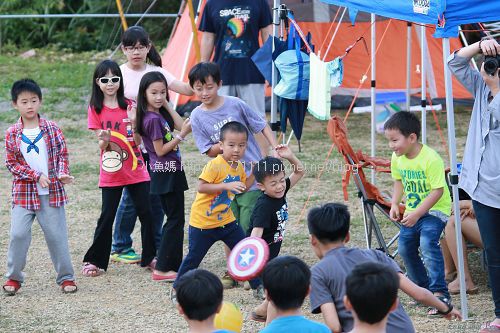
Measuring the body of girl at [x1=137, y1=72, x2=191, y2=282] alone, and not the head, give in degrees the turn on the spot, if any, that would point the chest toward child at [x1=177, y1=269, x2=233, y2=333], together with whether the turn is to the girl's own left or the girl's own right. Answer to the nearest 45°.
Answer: approximately 45° to the girl's own right

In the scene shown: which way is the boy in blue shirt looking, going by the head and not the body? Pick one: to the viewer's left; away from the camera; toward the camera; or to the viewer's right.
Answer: away from the camera

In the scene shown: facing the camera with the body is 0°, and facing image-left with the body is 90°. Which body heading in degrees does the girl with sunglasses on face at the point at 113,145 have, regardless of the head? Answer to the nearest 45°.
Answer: approximately 0°

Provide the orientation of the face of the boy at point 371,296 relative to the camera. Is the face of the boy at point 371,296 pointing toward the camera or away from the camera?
away from the camera

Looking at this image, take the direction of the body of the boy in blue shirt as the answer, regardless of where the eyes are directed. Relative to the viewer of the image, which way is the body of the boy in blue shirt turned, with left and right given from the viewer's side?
facing away from the viewer

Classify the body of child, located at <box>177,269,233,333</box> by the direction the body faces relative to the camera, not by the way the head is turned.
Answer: away from the camera
